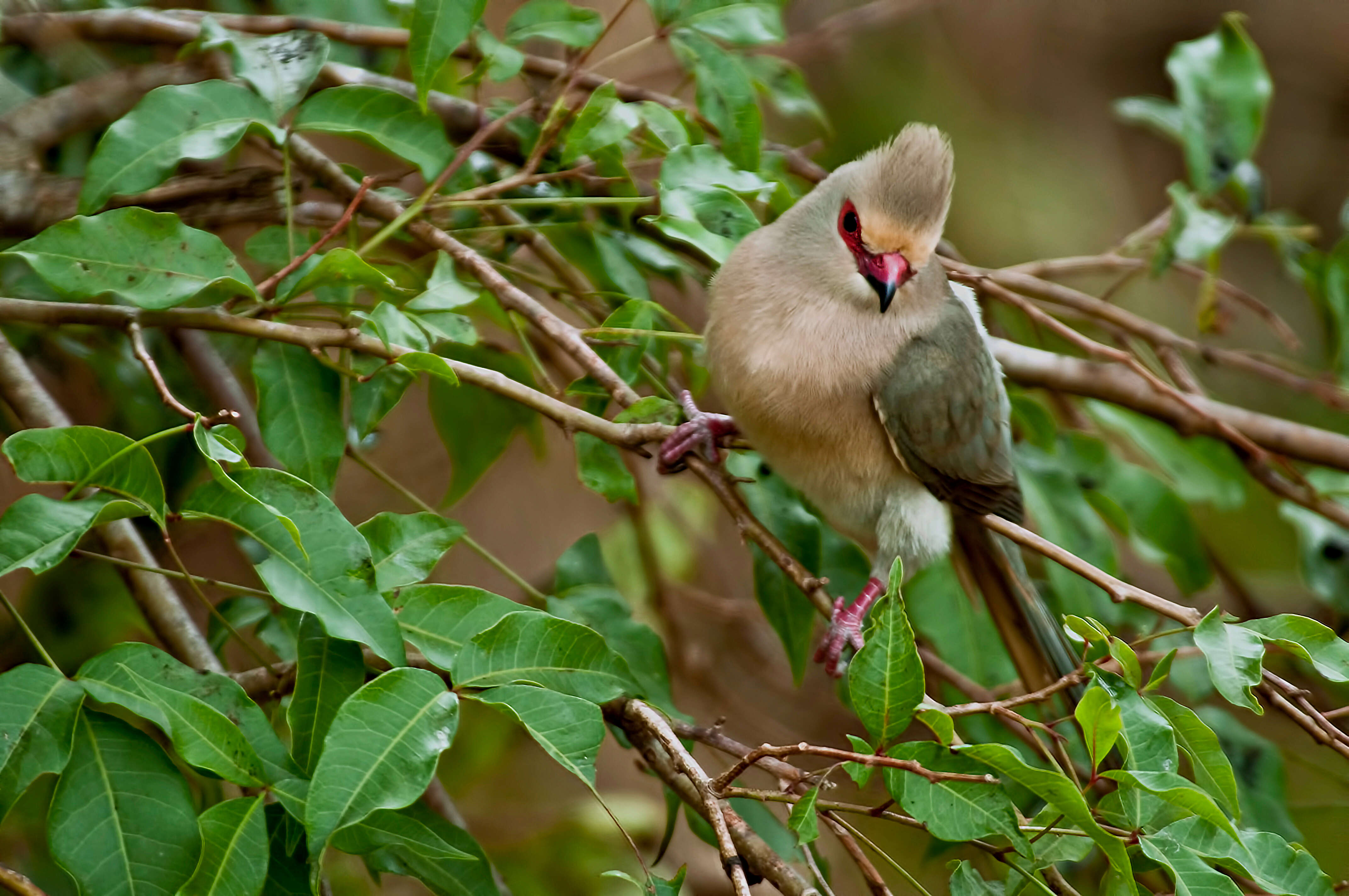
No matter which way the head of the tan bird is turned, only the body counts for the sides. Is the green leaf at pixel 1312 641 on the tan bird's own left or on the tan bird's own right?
on the tan bird's own left

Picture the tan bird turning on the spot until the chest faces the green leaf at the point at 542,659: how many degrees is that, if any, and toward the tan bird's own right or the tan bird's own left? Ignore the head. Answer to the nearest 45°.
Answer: approximately 45° to the tan bird's own right

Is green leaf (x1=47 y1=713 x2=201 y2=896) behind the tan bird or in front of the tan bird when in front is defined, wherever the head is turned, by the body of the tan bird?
in front

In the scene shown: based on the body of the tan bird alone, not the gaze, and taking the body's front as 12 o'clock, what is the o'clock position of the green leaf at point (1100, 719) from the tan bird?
The green leaf is roughly at 8 o'clock from the tan bird.

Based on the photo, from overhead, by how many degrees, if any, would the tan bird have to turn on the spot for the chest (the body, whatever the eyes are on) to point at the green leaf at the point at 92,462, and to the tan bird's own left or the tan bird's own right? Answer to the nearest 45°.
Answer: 0° — it already faces it

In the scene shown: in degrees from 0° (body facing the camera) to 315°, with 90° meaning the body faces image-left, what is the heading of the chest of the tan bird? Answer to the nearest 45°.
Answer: approximately 45°

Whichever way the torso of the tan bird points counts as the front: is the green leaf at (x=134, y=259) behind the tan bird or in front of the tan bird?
in front
